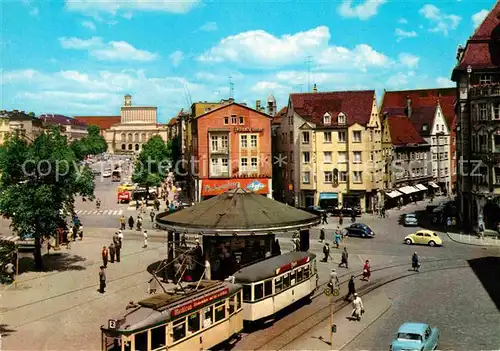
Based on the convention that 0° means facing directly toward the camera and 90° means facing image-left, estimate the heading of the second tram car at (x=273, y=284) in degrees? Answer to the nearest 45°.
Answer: approximately 45°

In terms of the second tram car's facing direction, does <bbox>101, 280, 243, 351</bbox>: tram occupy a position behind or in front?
in front

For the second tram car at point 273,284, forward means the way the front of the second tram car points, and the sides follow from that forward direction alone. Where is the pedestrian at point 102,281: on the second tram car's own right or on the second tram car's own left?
on the second tram car's own right

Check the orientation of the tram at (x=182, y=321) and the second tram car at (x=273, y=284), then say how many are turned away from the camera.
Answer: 0

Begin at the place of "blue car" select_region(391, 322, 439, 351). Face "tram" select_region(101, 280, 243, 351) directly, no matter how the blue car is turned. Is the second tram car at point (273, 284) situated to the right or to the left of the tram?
right

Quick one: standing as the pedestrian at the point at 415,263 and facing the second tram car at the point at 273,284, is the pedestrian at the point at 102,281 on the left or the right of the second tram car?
right

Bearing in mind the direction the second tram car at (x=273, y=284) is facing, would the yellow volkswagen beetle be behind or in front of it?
behind

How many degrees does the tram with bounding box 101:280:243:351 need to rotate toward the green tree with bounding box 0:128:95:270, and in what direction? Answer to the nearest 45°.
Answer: approximately 90° to its right

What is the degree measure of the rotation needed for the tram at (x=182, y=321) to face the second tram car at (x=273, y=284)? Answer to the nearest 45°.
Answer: approximately 180°

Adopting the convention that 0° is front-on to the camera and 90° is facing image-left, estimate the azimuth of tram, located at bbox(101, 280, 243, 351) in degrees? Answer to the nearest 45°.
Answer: approximately 45°

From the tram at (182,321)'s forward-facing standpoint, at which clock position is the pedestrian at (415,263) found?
The pedestrian is roughly at 6 o'clock from the tram.
